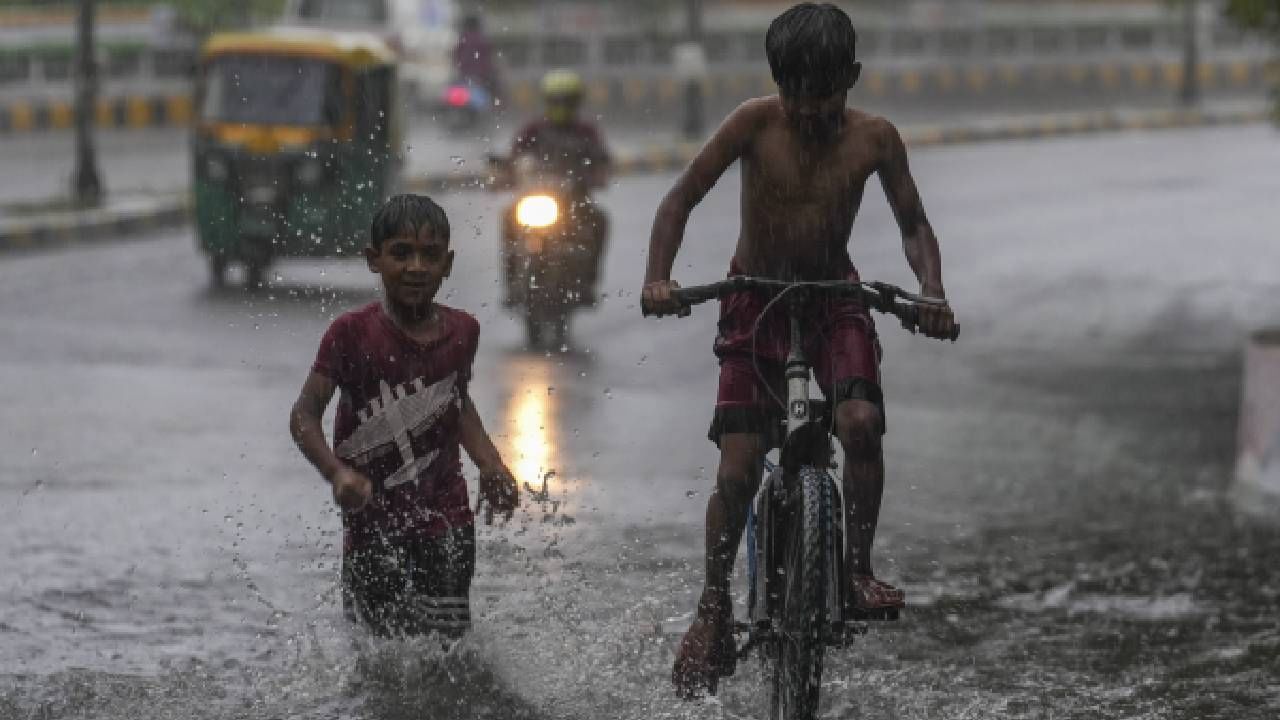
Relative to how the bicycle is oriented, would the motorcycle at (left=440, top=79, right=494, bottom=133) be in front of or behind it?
behind

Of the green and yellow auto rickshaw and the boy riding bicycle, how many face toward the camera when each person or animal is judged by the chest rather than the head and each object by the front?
2

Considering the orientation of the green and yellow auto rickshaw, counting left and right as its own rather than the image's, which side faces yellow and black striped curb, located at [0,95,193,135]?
back

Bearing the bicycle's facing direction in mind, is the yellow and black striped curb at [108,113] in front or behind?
behind

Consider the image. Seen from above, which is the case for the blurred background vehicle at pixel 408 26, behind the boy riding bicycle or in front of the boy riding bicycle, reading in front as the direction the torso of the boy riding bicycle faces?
behind

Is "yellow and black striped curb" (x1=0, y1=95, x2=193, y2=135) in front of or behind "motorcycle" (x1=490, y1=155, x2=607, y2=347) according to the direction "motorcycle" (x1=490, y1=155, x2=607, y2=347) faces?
behind

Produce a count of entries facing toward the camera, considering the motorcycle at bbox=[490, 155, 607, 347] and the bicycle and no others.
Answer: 2

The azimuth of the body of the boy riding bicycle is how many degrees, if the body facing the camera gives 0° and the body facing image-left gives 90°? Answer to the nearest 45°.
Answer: approximately 0°
